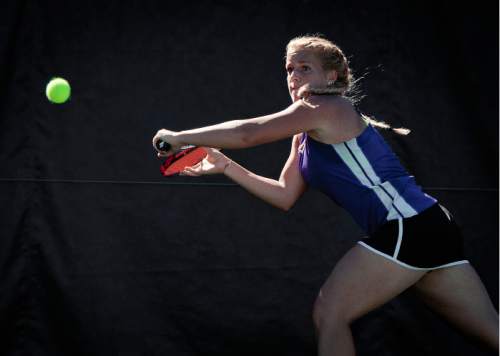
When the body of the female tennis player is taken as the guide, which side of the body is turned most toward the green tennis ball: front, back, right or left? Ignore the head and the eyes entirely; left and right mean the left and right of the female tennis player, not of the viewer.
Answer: front

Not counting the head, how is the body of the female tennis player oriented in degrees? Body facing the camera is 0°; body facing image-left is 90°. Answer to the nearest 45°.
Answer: approximately 90°

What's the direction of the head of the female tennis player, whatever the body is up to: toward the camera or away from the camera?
toward the camera
